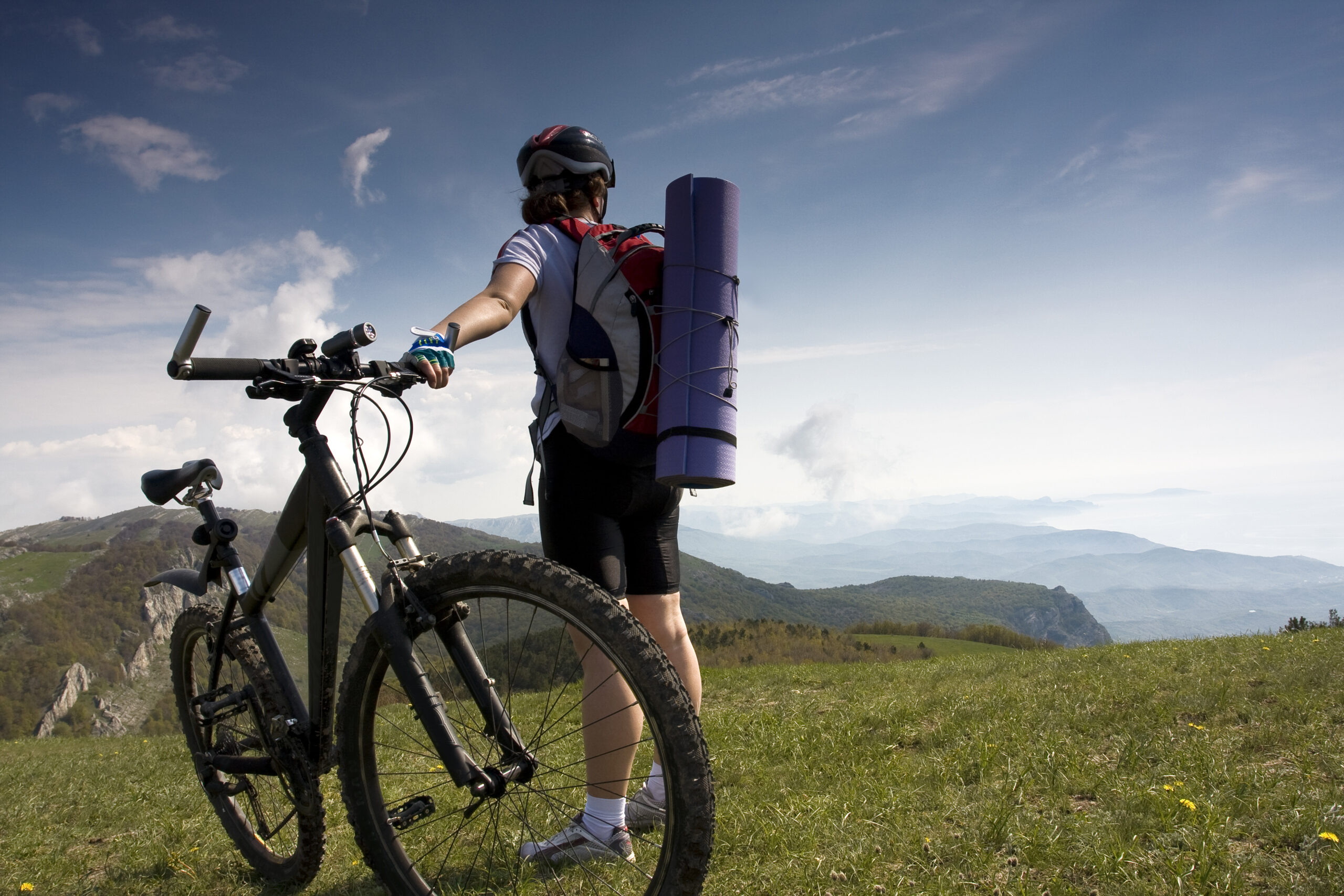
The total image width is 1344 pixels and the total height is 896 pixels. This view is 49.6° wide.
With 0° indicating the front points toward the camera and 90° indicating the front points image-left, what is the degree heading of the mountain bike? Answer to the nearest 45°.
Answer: approximately 315°
